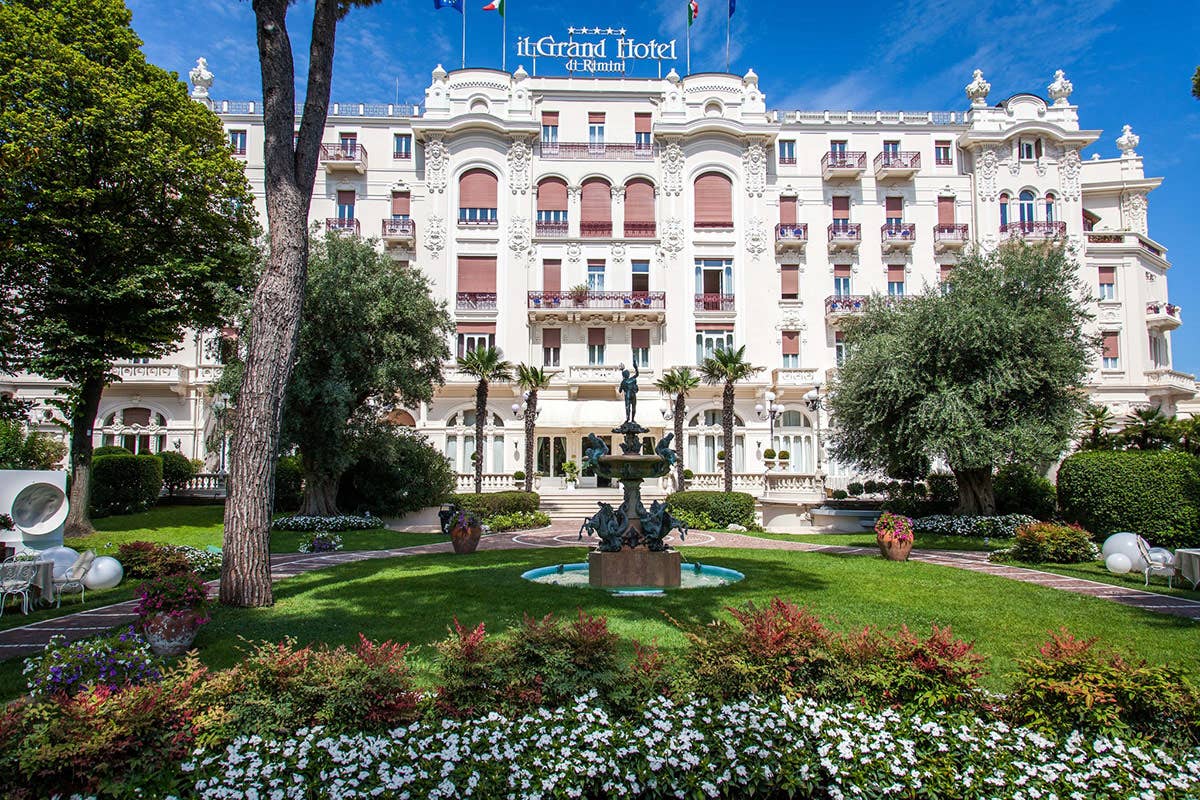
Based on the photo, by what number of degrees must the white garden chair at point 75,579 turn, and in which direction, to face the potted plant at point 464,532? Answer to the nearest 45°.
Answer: approximately 180°

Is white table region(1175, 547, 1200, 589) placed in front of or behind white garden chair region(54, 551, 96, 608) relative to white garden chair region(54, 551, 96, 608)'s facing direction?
behind

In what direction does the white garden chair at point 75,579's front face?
to the viewer's left

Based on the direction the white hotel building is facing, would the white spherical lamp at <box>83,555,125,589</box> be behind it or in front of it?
in front

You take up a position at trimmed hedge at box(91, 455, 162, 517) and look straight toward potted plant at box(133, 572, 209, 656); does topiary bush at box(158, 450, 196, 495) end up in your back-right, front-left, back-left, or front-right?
back-left

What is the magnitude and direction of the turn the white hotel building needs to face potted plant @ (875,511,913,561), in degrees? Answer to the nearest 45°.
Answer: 0° — it already faces it

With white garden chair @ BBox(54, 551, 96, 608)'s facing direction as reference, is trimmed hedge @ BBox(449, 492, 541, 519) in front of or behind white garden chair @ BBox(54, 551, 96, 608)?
behind

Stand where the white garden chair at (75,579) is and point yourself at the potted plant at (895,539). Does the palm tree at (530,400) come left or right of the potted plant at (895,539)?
left

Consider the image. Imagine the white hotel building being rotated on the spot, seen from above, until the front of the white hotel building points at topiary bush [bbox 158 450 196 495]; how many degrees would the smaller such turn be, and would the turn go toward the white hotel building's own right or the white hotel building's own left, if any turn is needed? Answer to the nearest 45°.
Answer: approximately 90° to the white hotel building's own right

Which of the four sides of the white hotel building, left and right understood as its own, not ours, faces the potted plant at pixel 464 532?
front

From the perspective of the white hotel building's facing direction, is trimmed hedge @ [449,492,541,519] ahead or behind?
ahead

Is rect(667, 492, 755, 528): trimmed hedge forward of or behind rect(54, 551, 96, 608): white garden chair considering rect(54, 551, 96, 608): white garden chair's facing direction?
behind

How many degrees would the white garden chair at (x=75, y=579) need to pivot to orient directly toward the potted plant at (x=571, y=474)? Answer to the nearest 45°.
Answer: approximately 135° to its right

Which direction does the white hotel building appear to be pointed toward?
toward the camera

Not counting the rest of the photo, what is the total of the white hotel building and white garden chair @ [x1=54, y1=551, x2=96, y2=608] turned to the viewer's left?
1
